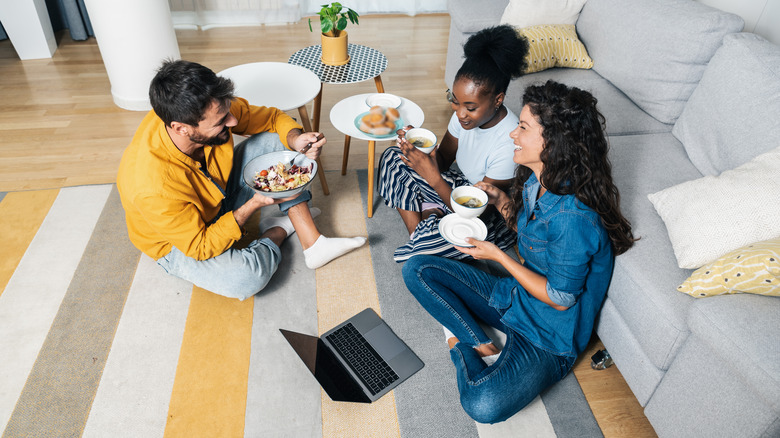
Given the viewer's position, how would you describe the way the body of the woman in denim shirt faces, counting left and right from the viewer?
facing to the left of the viewer

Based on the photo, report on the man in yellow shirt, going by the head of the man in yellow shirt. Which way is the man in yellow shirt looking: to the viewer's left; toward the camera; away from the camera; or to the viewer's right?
to the viewer's right

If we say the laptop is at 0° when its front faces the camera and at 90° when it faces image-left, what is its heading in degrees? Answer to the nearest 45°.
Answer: approximately 225°

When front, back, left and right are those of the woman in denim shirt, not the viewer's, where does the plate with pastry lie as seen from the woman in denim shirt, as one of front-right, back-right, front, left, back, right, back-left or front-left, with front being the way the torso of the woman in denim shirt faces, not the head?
front-right

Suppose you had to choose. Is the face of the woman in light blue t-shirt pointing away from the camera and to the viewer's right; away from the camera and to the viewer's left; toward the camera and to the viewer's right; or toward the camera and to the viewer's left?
toward the camera and to the viewer's left

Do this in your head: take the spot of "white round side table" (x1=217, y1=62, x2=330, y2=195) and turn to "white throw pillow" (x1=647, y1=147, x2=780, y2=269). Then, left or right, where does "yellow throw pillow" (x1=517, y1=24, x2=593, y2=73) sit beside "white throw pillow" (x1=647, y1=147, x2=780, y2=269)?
left

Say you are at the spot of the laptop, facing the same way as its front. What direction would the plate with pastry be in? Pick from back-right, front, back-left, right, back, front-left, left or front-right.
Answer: front-left

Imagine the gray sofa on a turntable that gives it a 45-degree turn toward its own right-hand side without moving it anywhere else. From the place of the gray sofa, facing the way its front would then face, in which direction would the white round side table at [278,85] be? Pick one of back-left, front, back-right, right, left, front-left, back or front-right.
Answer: front

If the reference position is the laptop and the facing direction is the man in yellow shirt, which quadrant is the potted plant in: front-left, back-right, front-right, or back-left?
front-right

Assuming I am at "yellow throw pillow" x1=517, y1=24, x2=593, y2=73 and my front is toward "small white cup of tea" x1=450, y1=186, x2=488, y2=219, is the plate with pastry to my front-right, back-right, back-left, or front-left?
front-right

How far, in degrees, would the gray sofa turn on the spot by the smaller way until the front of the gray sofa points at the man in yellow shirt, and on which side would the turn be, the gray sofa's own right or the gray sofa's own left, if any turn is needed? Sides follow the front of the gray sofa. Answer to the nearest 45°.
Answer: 0° — it already faces them

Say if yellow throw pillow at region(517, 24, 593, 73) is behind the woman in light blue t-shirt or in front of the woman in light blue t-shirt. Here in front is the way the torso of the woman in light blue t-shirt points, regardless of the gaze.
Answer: behind

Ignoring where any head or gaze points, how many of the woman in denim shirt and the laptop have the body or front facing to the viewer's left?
1

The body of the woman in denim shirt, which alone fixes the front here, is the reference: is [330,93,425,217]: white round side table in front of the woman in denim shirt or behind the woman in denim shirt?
in front

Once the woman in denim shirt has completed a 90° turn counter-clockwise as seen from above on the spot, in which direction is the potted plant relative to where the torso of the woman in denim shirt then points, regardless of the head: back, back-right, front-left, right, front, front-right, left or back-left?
back-right

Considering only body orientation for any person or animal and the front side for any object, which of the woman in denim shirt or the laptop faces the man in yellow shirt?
the woman in denim shirt

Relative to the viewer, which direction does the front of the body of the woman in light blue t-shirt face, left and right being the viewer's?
facing the viewer and to the left of the viewer

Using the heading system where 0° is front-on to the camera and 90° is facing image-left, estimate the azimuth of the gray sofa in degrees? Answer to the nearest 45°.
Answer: approximately 45°

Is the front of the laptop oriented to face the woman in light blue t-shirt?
yes

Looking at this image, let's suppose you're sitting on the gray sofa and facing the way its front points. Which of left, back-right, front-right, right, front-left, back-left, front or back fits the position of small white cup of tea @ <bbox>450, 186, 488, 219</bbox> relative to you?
front
